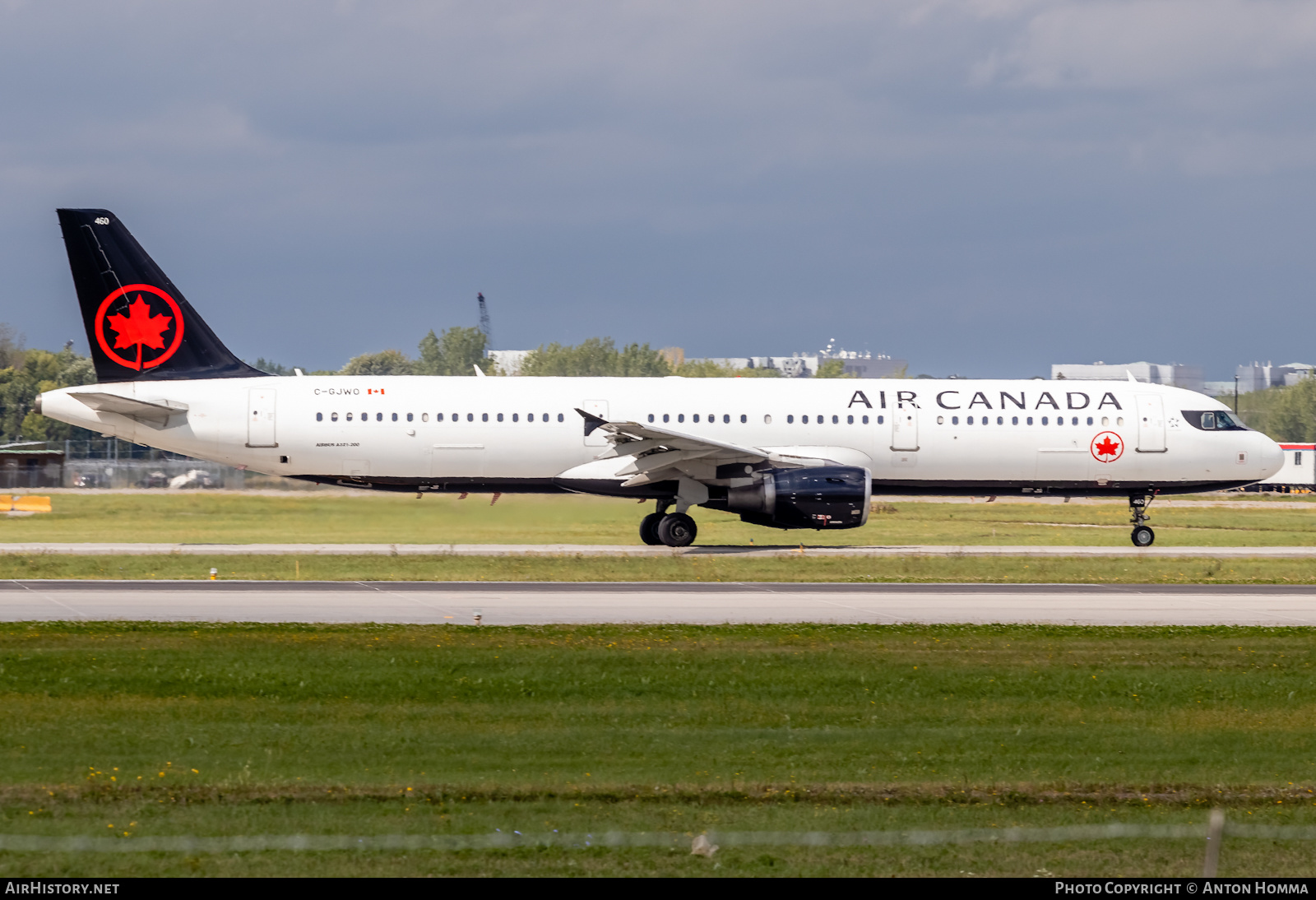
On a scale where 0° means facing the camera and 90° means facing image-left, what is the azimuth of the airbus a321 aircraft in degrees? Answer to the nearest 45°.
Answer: approximately 270°
